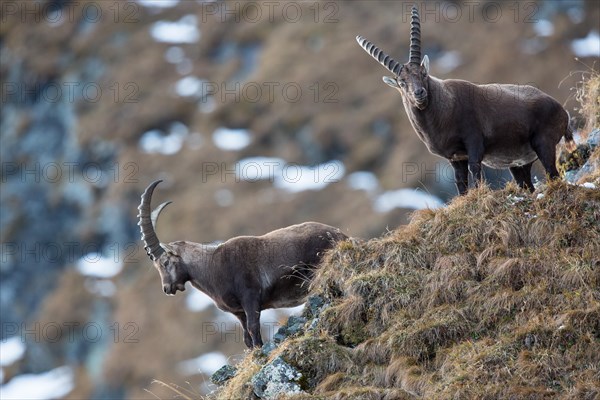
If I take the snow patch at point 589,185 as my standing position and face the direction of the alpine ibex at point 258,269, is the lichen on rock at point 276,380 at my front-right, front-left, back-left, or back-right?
front-left

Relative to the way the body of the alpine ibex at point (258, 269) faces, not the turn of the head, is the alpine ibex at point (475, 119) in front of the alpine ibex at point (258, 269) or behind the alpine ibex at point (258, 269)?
behind

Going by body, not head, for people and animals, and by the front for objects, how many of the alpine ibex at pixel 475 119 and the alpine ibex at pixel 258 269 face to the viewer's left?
2

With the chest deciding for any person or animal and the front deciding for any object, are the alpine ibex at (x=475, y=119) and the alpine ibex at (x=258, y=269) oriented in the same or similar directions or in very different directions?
same or similar directions

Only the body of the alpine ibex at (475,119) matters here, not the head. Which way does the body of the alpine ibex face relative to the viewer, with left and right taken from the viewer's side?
facing to the left of the viewer

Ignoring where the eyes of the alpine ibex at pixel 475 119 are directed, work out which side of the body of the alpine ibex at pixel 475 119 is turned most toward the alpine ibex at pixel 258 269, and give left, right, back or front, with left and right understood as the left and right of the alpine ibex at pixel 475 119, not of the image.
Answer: front

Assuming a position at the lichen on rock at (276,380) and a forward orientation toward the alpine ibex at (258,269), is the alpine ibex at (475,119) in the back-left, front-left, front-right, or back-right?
front-right

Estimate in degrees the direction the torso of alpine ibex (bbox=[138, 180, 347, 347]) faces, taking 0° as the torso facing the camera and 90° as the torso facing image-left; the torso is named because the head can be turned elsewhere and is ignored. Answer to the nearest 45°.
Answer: approximately 90°

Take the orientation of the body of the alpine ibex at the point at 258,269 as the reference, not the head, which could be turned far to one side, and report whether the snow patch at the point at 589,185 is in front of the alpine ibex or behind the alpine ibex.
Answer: behind

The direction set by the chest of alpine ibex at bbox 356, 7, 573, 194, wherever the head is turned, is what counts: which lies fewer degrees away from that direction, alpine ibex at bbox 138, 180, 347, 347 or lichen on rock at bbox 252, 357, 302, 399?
the alpine ibex
